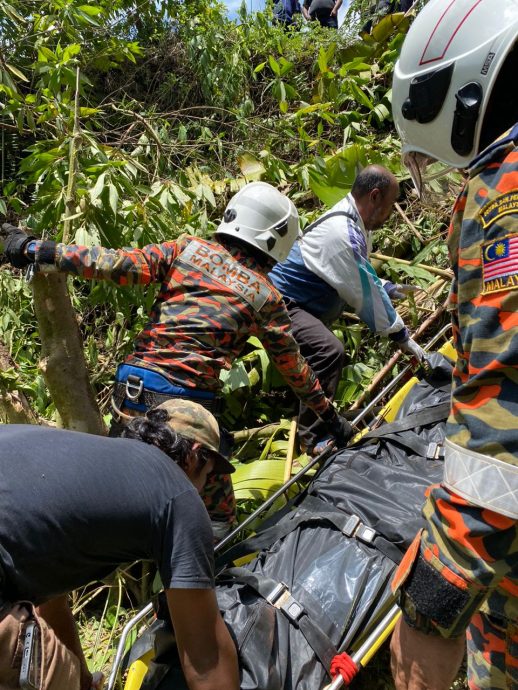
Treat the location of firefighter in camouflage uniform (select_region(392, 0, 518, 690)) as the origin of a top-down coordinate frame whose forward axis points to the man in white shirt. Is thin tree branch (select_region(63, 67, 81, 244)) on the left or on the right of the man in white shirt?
left

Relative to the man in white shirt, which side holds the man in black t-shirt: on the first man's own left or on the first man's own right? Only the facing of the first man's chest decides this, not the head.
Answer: on the first man's own right

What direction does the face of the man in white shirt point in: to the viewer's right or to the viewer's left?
to the viewer's right

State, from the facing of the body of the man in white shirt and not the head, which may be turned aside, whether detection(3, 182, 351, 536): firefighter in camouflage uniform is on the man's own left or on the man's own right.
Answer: on the man's own right

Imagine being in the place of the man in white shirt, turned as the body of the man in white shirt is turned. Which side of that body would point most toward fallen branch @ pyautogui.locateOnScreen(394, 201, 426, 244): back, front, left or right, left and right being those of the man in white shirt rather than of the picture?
left

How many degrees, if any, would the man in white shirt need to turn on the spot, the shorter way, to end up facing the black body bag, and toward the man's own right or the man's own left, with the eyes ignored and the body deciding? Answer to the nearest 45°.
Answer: approximately 90° to the man's own right

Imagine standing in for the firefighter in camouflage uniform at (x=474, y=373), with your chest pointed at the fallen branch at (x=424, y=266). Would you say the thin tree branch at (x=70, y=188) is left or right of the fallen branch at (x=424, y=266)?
left

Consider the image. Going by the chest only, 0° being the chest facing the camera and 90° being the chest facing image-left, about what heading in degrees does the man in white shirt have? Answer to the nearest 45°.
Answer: approximately 270°

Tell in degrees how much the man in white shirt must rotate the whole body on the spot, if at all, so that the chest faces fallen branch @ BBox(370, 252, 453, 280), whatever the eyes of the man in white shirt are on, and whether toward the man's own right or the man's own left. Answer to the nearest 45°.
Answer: approximately 45° to the man's own left

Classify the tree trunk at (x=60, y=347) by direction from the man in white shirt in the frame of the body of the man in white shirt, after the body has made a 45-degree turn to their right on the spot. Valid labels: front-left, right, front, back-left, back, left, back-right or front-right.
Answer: right

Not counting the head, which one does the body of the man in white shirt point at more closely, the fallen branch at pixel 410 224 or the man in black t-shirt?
the fallen branch

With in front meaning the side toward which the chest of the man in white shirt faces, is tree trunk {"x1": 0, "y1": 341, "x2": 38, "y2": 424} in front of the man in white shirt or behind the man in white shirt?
behind
